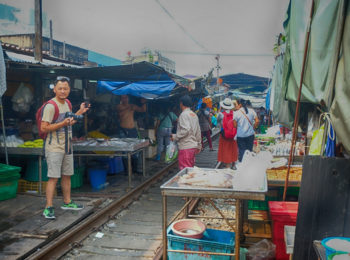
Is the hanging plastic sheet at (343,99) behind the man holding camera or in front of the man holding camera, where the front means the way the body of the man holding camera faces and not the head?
in front

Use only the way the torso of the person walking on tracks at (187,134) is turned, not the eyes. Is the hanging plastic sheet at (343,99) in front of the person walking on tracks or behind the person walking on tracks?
behind

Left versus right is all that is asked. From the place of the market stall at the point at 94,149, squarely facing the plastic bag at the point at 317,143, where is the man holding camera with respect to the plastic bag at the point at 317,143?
right

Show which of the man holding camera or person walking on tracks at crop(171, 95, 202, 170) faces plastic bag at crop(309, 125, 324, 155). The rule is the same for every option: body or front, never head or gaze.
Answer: the man holding camera

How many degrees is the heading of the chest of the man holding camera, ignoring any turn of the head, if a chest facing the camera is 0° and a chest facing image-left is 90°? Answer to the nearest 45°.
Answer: approximately 315°

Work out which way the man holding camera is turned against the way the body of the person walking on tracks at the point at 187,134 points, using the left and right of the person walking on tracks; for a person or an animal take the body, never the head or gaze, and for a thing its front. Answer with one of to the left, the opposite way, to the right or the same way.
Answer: the opposite way

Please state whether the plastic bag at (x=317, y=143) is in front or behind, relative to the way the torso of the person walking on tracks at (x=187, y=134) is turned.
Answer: behind

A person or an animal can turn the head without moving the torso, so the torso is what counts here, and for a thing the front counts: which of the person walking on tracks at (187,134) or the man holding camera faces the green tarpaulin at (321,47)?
the man holding camera

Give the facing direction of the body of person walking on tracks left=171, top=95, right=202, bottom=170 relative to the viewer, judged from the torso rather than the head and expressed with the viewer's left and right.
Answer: facing away from the viewer and to the left of the viewer
